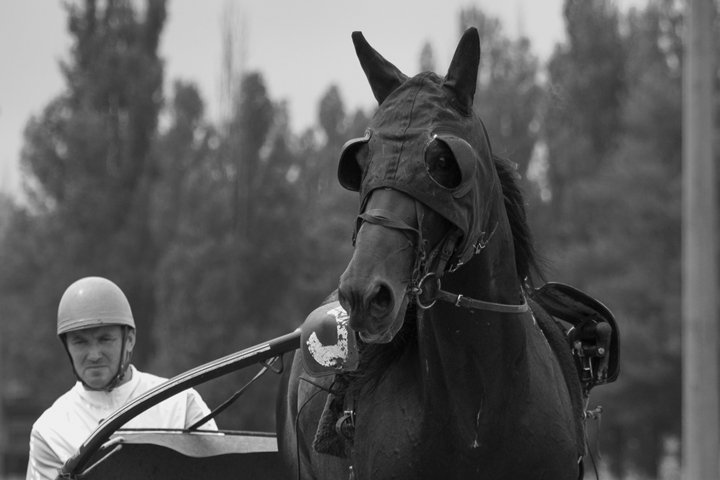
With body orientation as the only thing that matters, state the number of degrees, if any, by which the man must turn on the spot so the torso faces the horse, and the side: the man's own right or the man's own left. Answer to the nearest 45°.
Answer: approximately 45° to the man's own left

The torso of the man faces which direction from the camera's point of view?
toward the camera

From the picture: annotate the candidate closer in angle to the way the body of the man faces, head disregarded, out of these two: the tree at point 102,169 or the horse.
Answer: the horse

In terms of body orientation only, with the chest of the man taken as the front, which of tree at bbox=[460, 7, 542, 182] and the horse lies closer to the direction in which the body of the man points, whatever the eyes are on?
the horse

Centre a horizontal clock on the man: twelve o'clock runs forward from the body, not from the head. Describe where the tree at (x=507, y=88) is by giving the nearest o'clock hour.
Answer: The tree is roughly at 7 o'clock from the man.

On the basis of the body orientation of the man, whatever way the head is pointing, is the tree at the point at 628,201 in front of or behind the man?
behind

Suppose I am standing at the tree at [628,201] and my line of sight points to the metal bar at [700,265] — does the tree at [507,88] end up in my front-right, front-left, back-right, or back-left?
back-right

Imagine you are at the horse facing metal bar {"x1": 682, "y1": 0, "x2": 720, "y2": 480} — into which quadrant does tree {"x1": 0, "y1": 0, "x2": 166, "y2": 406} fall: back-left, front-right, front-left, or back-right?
front-left

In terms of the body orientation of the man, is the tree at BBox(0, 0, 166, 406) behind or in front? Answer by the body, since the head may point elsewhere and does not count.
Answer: behind
